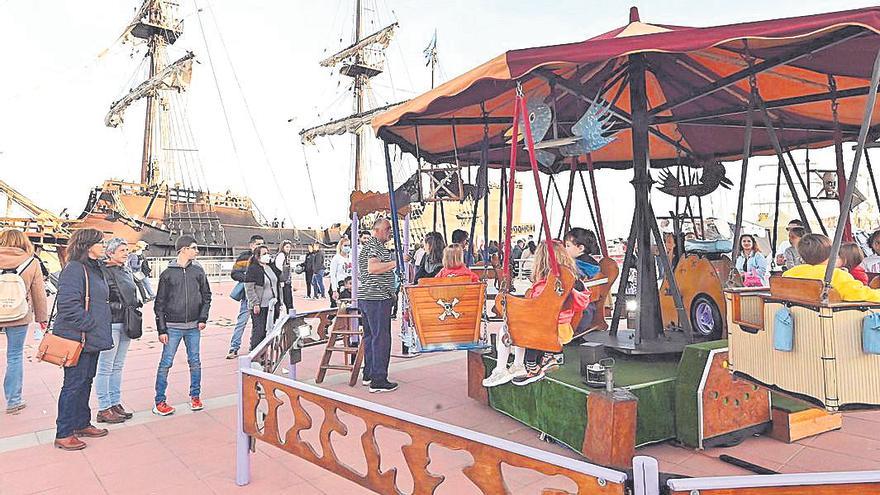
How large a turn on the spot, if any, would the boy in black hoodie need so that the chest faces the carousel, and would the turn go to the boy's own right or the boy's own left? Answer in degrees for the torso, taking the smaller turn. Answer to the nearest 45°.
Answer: approximately 45° to the boy's own left

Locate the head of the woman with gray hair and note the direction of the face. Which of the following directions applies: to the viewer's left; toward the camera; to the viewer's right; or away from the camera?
to the viewer's right

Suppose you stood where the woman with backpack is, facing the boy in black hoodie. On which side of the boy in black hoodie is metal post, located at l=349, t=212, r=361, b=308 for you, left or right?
left

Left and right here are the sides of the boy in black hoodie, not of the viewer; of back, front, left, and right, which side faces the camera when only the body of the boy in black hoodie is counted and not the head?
front

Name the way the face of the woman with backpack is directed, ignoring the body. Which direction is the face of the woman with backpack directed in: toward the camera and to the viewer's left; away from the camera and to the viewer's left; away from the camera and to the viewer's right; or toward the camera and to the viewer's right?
away from the camera and to the viewer's right

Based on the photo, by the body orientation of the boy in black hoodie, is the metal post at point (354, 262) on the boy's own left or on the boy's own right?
on the boy's own left

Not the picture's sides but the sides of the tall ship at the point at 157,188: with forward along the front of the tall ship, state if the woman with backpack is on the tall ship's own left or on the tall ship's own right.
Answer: on the tall ship's own left

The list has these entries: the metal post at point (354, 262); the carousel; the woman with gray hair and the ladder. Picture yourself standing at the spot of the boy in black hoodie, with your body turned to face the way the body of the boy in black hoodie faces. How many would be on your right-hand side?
1

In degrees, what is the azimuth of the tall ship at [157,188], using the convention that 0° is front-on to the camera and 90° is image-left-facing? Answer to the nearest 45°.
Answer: approximately 45°

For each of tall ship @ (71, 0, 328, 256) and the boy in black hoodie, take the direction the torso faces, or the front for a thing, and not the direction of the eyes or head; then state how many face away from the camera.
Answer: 0

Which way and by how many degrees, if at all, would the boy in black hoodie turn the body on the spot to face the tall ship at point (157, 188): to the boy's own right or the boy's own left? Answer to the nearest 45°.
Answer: approximately 180°

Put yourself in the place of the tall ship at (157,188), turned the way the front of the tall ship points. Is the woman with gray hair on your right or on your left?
on your left

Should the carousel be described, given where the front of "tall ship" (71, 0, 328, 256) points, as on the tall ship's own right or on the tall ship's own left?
on the tall ship's own left
